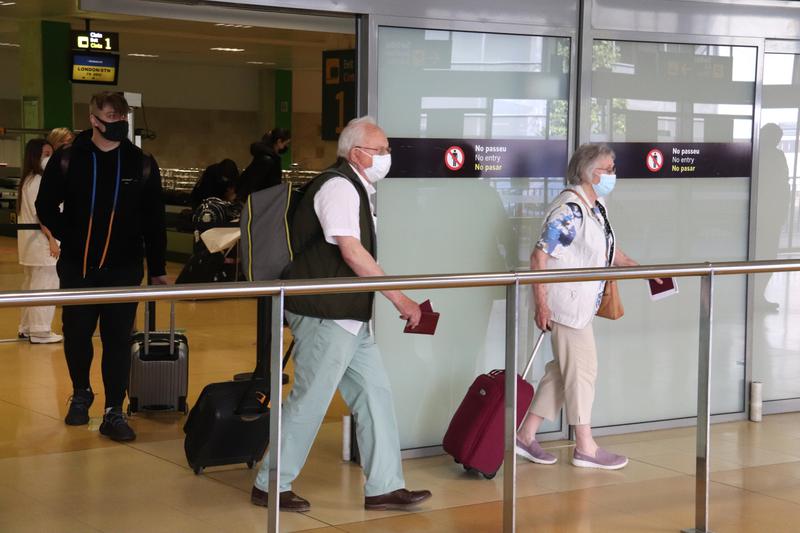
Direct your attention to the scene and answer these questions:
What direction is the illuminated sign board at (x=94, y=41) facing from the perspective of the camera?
toward the camera

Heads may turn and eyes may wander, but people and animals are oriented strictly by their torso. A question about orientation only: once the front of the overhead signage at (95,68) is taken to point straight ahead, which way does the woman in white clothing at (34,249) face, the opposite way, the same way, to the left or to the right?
to the left

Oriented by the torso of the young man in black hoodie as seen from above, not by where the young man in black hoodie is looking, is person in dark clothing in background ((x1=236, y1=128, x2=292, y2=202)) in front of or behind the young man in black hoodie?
behind

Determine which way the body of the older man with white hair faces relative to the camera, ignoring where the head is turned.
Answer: to the viewer's right

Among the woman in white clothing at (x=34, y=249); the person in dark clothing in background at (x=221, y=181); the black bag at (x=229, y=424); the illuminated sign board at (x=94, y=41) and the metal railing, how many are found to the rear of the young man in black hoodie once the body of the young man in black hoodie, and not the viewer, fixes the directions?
3

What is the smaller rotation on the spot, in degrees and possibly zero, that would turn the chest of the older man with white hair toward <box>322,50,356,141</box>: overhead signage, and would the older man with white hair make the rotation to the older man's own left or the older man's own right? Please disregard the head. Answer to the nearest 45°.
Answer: approximately 90° to the older man's own left

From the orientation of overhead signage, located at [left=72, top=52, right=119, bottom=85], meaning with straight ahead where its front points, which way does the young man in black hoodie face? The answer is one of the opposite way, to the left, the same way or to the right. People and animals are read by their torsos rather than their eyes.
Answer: the same way

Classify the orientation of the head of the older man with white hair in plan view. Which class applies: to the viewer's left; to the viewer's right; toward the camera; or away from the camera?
to the viewer's right

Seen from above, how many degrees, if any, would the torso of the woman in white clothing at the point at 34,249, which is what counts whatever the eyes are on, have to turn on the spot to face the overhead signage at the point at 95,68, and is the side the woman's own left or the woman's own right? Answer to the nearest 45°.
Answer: approximately 90° to the woman's own left

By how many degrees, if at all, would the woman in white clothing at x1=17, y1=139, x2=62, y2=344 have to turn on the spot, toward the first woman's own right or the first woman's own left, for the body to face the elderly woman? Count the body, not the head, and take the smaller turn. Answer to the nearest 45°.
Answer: approximately 45° to the first woman's own right

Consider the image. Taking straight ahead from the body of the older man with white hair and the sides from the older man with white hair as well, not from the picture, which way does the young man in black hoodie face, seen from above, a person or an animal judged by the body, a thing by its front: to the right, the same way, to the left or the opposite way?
to the right

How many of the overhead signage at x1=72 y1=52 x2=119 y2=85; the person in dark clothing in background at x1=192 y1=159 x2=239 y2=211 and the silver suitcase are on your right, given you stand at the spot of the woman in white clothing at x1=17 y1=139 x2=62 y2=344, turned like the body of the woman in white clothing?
1
